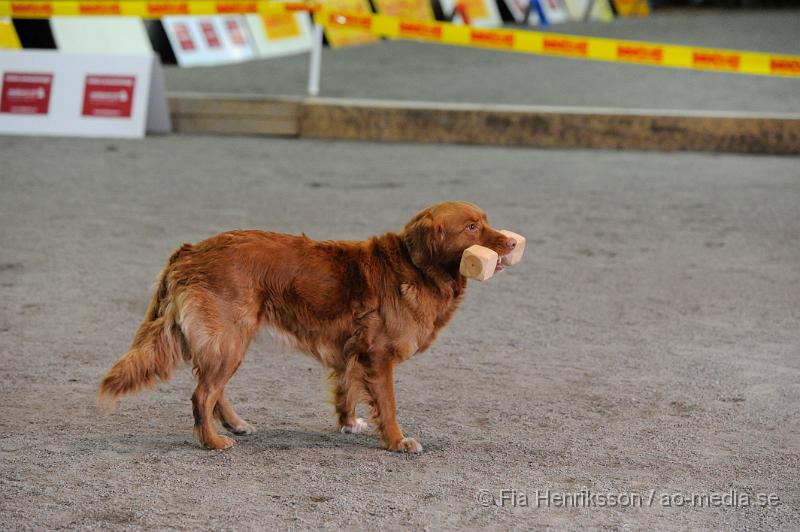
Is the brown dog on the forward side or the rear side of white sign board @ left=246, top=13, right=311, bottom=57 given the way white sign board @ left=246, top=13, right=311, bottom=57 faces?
on the forward side

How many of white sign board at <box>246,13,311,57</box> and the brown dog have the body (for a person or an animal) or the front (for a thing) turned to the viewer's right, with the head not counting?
1

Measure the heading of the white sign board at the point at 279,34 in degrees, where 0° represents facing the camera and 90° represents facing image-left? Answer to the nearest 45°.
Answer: approximately 0°

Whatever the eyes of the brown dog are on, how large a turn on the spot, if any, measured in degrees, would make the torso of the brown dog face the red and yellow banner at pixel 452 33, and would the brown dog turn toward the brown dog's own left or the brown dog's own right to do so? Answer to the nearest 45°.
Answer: approximately 90° to the brown dog's own left

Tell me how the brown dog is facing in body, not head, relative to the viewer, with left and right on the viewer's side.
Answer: facing to the right of the viewer

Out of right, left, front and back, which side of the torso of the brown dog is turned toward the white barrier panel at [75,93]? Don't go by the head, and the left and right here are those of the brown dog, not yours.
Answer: left

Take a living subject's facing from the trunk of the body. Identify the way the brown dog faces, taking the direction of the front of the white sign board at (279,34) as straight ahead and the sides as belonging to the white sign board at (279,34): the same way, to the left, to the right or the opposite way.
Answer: to the left

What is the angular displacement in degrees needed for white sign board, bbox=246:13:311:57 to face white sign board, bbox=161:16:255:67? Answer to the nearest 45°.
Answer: approximately 45° to its right

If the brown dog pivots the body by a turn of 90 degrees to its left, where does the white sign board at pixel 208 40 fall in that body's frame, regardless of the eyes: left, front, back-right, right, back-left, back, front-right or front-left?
front

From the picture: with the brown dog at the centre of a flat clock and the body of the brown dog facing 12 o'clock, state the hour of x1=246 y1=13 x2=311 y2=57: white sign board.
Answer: The white sign board is roughly at 9 o'clock from the brown dog.
